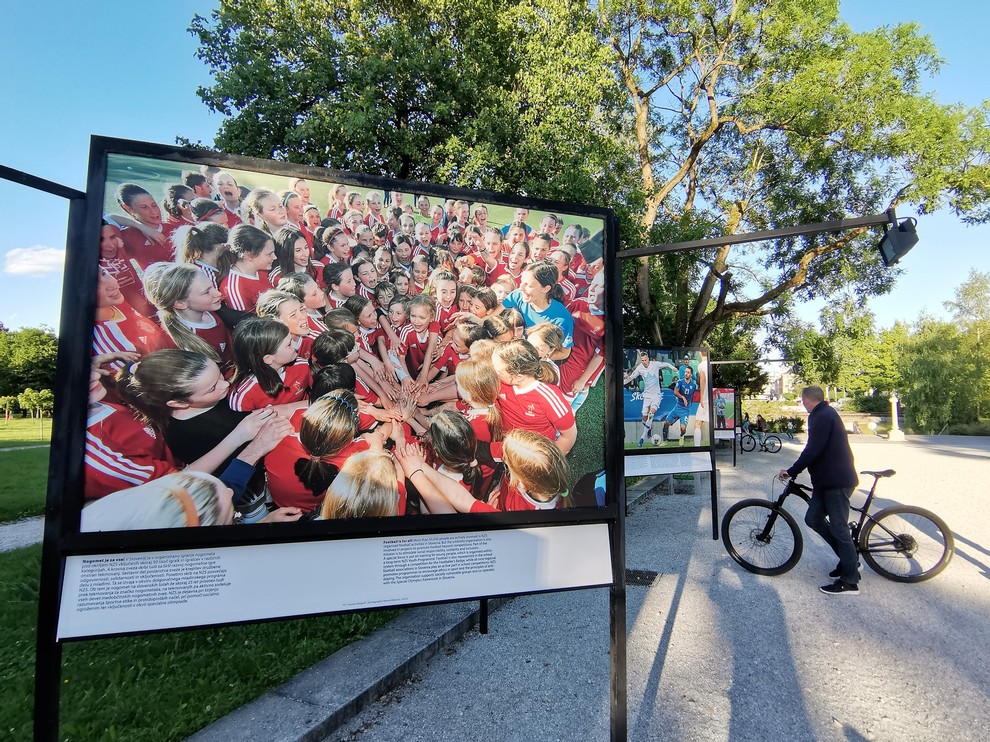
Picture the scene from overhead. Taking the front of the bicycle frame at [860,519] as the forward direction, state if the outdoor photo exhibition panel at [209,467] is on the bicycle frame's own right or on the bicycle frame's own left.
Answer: on the bicycle frame's own left

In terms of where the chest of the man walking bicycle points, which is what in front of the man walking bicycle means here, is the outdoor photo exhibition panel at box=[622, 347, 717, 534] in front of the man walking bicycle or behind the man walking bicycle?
in front

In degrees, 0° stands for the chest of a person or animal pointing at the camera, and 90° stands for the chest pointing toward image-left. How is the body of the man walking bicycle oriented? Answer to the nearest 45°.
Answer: approximately 90°

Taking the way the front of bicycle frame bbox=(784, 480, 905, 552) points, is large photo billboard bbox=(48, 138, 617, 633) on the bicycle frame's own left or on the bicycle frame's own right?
on the bicycle frame's own left

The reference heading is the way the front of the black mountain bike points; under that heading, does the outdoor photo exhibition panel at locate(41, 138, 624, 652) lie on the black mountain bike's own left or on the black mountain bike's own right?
on the black mountain bike's own left

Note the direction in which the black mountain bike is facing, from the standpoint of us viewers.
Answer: facing to the left of the viewer

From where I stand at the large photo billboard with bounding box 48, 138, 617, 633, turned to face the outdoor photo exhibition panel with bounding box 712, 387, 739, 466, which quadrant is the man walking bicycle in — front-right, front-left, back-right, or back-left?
front-right

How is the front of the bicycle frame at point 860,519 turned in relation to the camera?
facing to the left of the viewer
